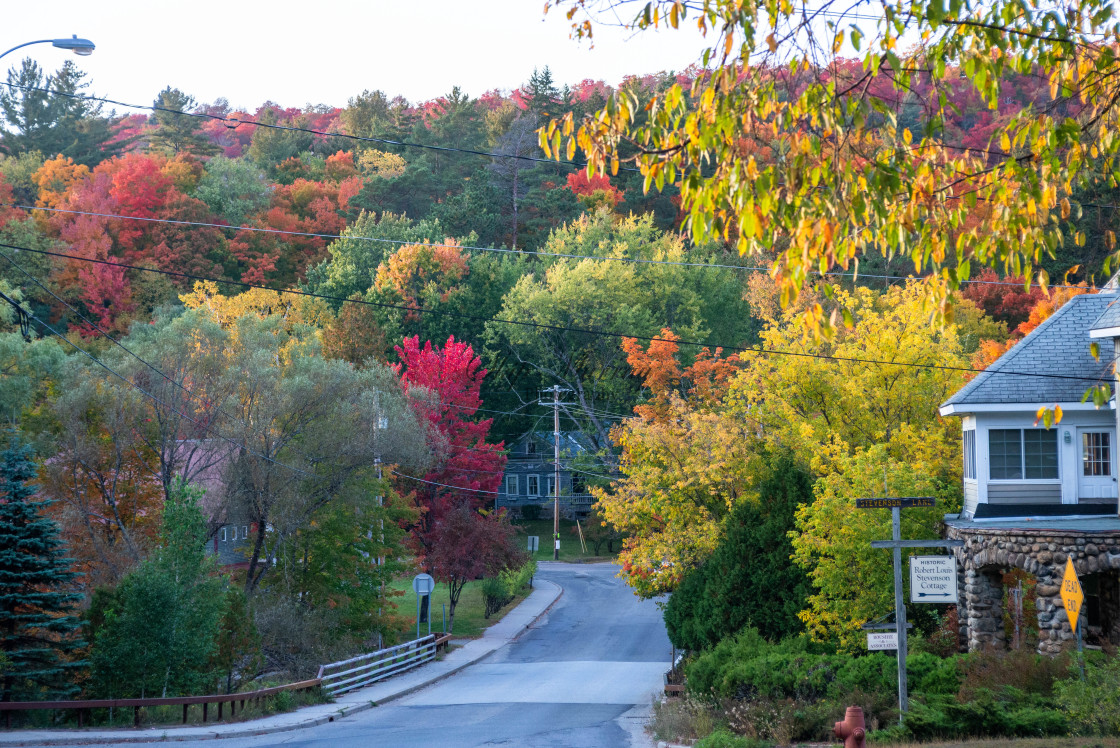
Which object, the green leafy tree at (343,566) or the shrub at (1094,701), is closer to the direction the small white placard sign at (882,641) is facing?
the shrub

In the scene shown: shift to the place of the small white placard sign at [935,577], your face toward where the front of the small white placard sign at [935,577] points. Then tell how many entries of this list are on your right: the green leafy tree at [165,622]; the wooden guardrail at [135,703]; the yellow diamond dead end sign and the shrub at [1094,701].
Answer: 2

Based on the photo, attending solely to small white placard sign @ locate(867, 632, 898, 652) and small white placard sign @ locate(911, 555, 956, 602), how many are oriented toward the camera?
2

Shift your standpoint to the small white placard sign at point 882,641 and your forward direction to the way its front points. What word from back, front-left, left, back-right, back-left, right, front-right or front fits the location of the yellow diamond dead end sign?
left

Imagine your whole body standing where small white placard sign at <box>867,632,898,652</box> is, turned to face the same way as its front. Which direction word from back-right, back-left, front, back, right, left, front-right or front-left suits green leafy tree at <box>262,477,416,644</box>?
back-right

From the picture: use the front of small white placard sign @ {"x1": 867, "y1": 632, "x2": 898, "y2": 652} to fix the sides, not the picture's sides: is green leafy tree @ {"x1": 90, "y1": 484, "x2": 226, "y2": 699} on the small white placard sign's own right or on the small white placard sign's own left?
on the small white placard sign's own right

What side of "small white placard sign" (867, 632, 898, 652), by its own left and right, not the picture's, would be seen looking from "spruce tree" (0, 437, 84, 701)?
right

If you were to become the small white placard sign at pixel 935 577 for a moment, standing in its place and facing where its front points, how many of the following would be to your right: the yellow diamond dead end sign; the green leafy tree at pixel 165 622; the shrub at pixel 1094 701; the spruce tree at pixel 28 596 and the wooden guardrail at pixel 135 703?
3

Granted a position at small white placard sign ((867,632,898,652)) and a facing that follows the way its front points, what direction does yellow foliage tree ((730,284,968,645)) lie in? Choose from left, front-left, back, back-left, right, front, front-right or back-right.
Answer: back

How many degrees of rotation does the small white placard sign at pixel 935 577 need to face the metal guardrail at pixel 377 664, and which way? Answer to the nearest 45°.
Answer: approximately 135° to its right

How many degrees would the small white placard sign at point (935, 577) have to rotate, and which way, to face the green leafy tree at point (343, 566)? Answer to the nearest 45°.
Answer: approximately 135° to its right

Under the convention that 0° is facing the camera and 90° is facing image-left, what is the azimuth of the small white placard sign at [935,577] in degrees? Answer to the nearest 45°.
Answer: approximately 0°
